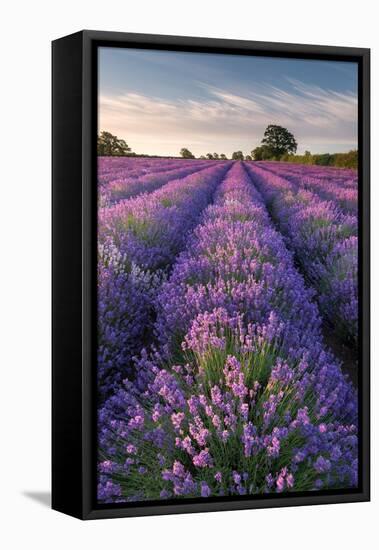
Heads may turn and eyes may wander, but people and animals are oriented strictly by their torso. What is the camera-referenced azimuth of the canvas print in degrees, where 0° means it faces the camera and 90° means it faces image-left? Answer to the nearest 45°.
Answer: approximately 315°
